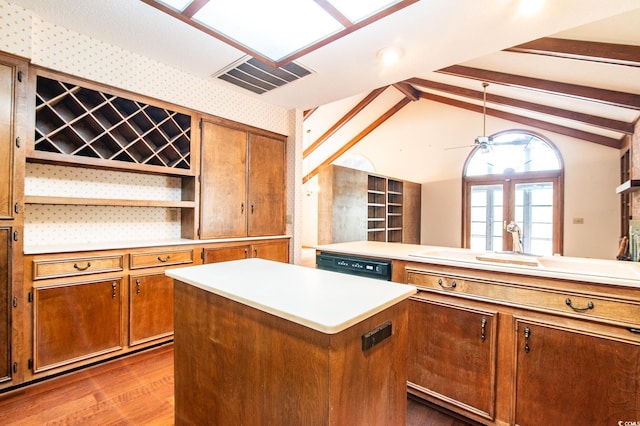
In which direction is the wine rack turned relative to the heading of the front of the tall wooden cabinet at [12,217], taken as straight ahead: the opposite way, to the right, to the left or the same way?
the same way

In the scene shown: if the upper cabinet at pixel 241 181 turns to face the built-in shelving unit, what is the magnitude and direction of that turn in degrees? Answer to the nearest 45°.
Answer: approximately 90° to its left

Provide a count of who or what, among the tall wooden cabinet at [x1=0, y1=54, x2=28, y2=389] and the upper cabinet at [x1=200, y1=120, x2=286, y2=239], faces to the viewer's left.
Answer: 0

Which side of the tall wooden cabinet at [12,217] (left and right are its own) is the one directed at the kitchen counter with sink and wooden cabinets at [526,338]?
front

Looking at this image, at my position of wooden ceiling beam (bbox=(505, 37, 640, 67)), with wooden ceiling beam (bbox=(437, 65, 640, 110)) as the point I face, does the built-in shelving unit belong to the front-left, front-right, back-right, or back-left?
front-left

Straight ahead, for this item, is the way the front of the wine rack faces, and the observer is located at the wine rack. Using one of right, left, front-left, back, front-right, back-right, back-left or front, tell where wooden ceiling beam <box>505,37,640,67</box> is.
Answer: front

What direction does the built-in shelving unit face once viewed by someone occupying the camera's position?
facing the viewer and to the right of the viewer

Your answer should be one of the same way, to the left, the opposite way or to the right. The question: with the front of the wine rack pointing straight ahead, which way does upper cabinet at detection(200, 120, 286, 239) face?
the same way

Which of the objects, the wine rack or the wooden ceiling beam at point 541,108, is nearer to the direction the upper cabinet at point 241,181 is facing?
the wooden ceiling beam

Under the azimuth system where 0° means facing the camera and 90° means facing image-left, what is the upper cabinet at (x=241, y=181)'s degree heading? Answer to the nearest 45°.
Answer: approximately 315°

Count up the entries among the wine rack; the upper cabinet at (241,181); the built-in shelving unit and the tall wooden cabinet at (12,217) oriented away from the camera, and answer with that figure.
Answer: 0

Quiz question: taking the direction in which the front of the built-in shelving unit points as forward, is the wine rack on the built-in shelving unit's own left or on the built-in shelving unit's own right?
on the built-in shelving unit's own right

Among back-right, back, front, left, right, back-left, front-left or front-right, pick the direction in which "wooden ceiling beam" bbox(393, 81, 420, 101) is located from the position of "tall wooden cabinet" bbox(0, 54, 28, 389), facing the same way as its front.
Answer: front-left
